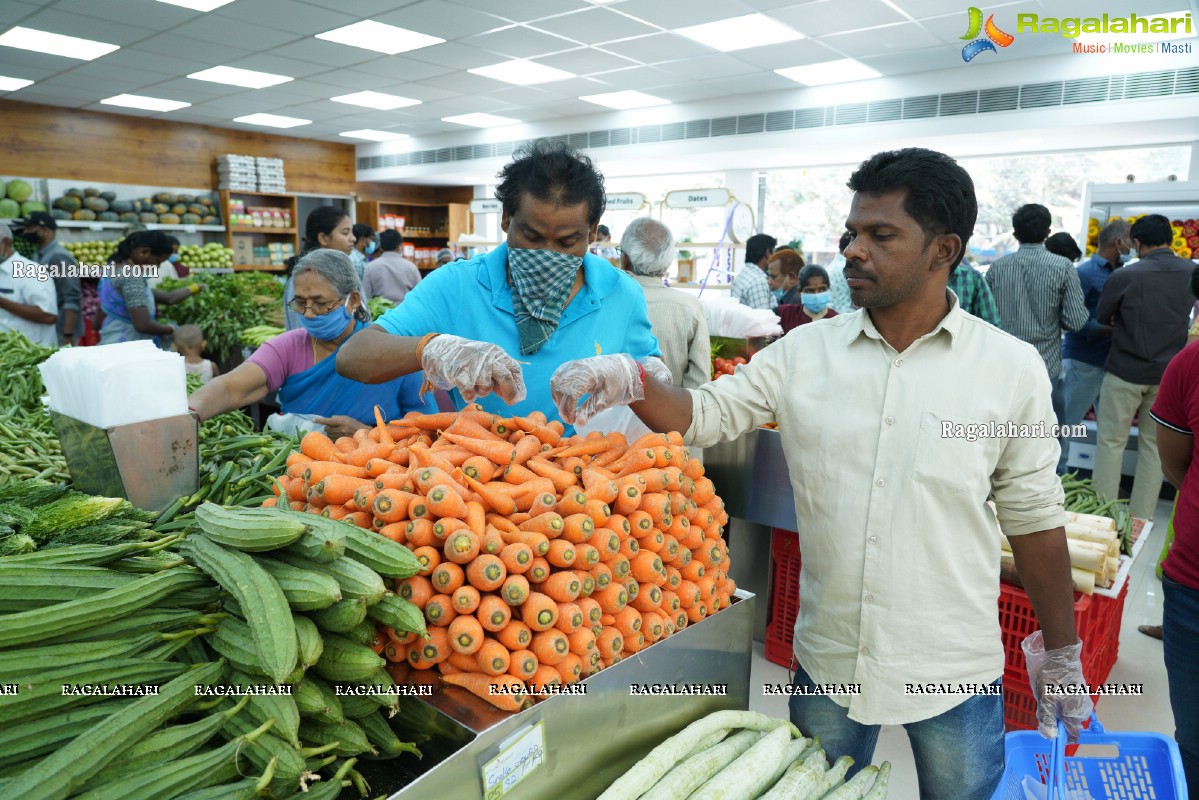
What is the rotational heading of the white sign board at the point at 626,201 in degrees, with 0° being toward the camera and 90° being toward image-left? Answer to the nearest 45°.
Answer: approximately 0°

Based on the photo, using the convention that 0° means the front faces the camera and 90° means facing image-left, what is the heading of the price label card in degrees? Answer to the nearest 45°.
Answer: approximately 315°

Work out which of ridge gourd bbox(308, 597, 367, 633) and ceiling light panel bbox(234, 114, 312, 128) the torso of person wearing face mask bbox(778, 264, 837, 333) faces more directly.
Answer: the ridge gourd

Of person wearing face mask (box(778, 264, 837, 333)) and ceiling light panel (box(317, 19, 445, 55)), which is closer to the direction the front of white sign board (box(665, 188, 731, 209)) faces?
the person wearing face mask

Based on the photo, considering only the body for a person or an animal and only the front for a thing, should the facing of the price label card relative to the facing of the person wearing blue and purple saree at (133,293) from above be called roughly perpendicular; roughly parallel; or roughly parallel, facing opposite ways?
roughly perpendicular

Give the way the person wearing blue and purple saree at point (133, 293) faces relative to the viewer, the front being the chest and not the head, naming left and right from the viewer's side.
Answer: facing to the right of the viewer

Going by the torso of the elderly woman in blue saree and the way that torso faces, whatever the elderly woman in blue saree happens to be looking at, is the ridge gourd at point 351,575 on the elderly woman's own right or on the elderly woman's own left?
on the elderly woman's own left

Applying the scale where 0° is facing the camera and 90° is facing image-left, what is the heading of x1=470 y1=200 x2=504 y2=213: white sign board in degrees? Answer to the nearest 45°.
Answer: approximately 0°

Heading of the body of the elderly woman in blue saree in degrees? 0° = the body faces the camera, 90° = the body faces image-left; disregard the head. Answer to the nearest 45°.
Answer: approximately 45°
